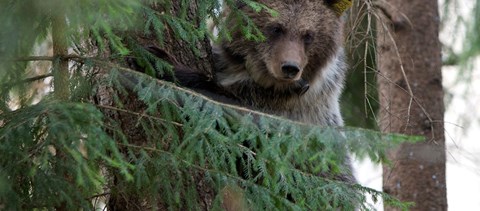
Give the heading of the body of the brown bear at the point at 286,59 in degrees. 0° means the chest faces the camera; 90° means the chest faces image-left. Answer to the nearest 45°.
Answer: approximately 0°

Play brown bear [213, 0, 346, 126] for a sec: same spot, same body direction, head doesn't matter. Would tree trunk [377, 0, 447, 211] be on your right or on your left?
on your left
